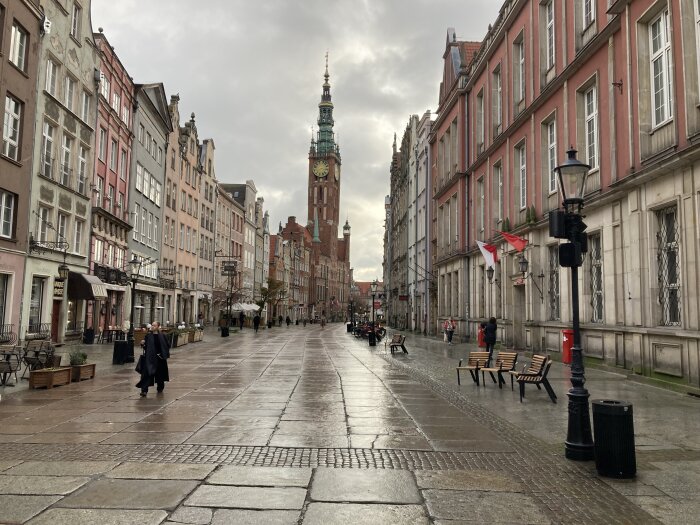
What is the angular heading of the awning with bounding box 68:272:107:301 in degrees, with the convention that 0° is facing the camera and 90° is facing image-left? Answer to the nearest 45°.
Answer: approximately 315°

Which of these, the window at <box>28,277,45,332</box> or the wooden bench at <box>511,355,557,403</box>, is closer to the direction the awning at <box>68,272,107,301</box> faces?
the wooden bench

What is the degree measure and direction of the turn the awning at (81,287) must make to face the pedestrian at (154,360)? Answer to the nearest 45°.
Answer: approximately 45° to its right

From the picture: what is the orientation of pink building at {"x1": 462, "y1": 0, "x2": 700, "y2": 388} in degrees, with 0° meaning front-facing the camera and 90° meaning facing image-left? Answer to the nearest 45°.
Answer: approximately 45°

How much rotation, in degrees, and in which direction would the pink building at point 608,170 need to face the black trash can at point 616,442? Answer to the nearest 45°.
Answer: approximately 45° to its left
